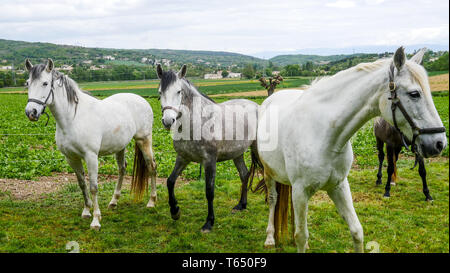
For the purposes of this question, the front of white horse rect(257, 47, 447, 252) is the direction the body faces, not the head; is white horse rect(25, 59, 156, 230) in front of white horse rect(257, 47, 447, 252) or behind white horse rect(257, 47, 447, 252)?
behind

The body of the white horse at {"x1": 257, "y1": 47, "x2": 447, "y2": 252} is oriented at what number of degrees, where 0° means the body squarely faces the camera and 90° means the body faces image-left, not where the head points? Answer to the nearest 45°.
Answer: approximately 315°

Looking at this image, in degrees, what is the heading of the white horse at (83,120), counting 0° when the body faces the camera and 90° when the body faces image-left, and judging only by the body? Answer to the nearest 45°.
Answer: approximately 45°

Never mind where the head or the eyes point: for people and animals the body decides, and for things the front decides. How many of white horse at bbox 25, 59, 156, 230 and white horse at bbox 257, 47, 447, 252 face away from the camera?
0

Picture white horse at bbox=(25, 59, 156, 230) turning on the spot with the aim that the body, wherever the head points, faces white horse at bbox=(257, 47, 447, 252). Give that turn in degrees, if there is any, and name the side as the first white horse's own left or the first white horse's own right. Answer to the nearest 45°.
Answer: approximately 90° to the first white horse's own left
